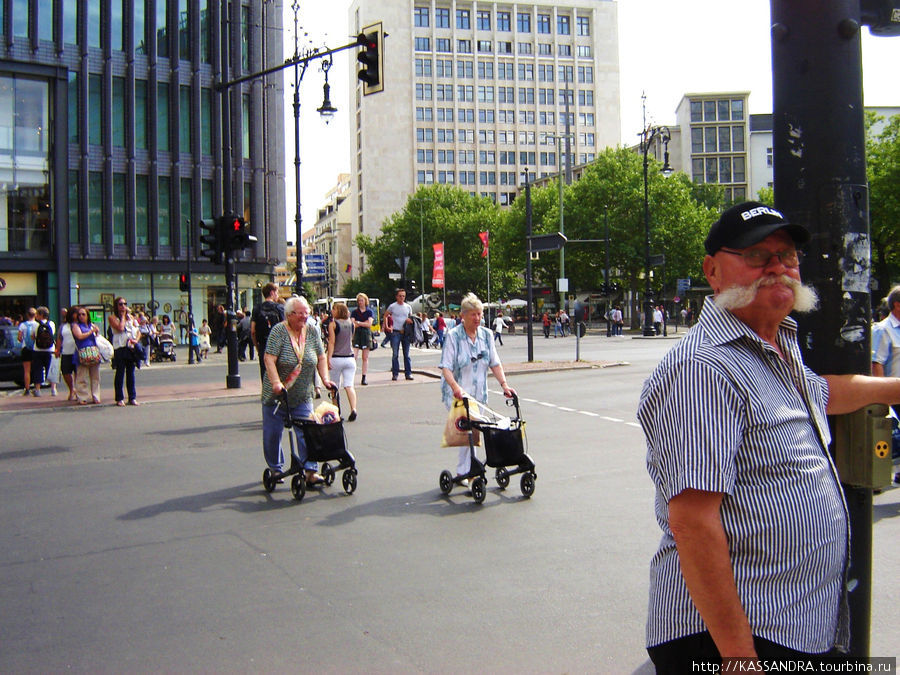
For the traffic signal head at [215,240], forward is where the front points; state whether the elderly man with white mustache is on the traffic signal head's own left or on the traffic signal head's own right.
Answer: on the traffic signal head's own left
